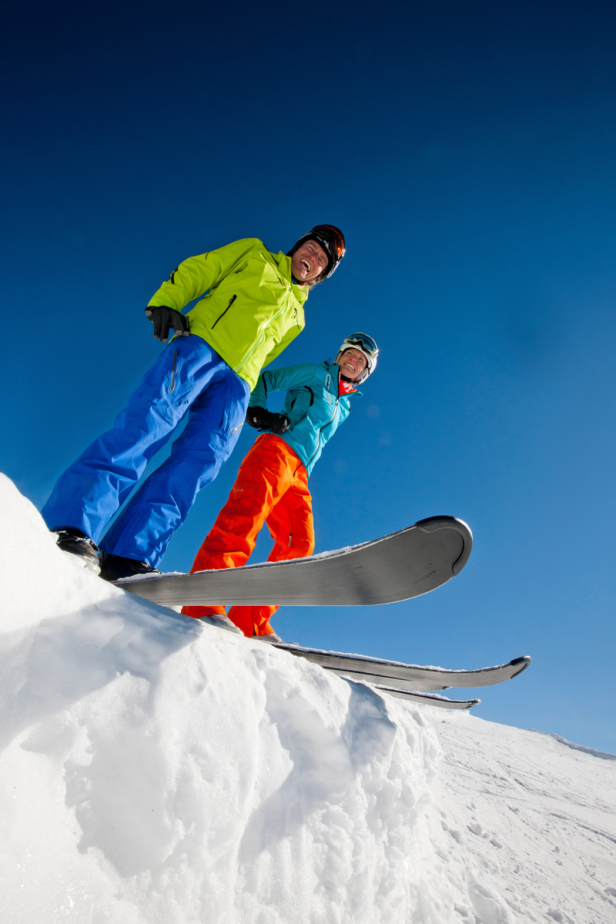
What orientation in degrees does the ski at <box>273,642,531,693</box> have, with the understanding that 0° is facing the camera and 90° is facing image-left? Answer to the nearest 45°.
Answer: approximately 270°

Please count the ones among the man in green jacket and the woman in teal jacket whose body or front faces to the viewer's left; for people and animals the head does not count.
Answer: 0

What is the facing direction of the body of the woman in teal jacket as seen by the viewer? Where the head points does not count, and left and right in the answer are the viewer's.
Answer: facing the viewer and to the right of the viewer

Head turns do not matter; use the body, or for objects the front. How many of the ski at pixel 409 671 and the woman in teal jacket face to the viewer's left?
0

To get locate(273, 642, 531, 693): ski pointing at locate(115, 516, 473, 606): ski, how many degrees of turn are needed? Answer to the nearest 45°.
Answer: approximately 90° to its right
